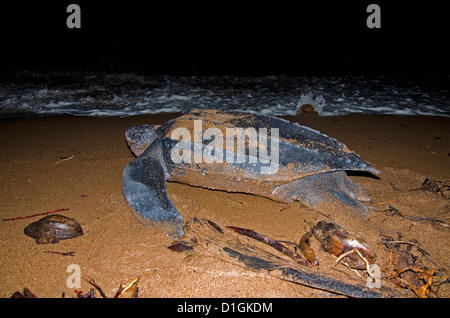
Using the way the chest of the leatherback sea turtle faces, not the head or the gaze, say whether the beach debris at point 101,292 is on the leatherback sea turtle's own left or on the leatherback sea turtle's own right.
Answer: on the leatherback sea turtle's own left

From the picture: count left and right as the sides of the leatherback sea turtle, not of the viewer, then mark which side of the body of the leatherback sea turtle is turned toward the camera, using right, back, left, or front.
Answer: left
